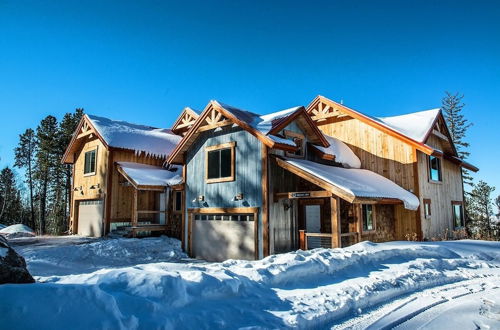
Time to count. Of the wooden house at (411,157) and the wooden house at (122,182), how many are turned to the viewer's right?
0

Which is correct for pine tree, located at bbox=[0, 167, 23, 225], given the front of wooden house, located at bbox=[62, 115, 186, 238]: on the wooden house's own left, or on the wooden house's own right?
on the wooden house's own right

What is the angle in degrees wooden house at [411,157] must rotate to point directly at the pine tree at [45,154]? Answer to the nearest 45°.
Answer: approximately 45° to its right

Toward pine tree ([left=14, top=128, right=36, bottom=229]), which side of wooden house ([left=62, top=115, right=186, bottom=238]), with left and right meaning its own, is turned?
right

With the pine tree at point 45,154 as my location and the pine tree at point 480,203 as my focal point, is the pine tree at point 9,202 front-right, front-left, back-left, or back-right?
back-left

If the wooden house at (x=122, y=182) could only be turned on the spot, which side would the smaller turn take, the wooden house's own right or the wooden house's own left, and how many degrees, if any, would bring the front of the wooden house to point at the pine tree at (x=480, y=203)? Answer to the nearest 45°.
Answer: approximately 135° to the wooden house's own left

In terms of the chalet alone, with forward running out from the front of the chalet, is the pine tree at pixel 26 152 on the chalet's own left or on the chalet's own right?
on the chalet's own right

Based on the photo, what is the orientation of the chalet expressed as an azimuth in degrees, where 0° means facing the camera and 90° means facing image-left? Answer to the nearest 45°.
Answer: approximately 45°
